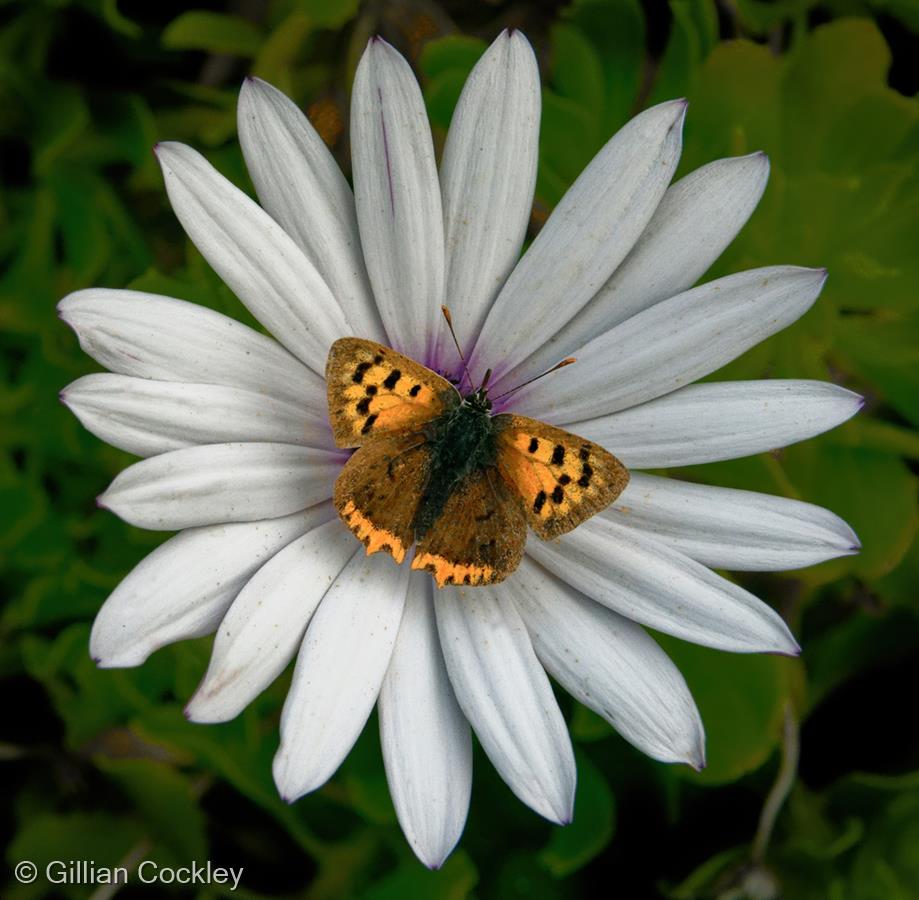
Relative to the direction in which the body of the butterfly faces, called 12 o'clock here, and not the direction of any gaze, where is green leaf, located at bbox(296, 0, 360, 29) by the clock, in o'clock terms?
The green leaf is roughly at 10 o'clock from the butterfly.

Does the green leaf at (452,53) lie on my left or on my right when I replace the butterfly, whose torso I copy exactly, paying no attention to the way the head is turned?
on my left

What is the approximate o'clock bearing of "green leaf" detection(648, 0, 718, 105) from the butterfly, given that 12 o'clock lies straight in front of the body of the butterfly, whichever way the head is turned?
The green leaf is roughly at 11 o'clock from the butterfly.

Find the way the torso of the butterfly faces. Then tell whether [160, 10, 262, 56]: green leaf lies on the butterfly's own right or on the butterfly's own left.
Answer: on the butterfly's own left

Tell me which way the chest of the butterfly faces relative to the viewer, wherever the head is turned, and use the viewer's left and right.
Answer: facing away from the viewer and to the right of the viewer

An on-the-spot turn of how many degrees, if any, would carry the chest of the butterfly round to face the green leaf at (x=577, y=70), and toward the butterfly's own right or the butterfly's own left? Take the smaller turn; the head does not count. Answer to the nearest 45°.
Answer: approximately 45° to the butterfly's own left
